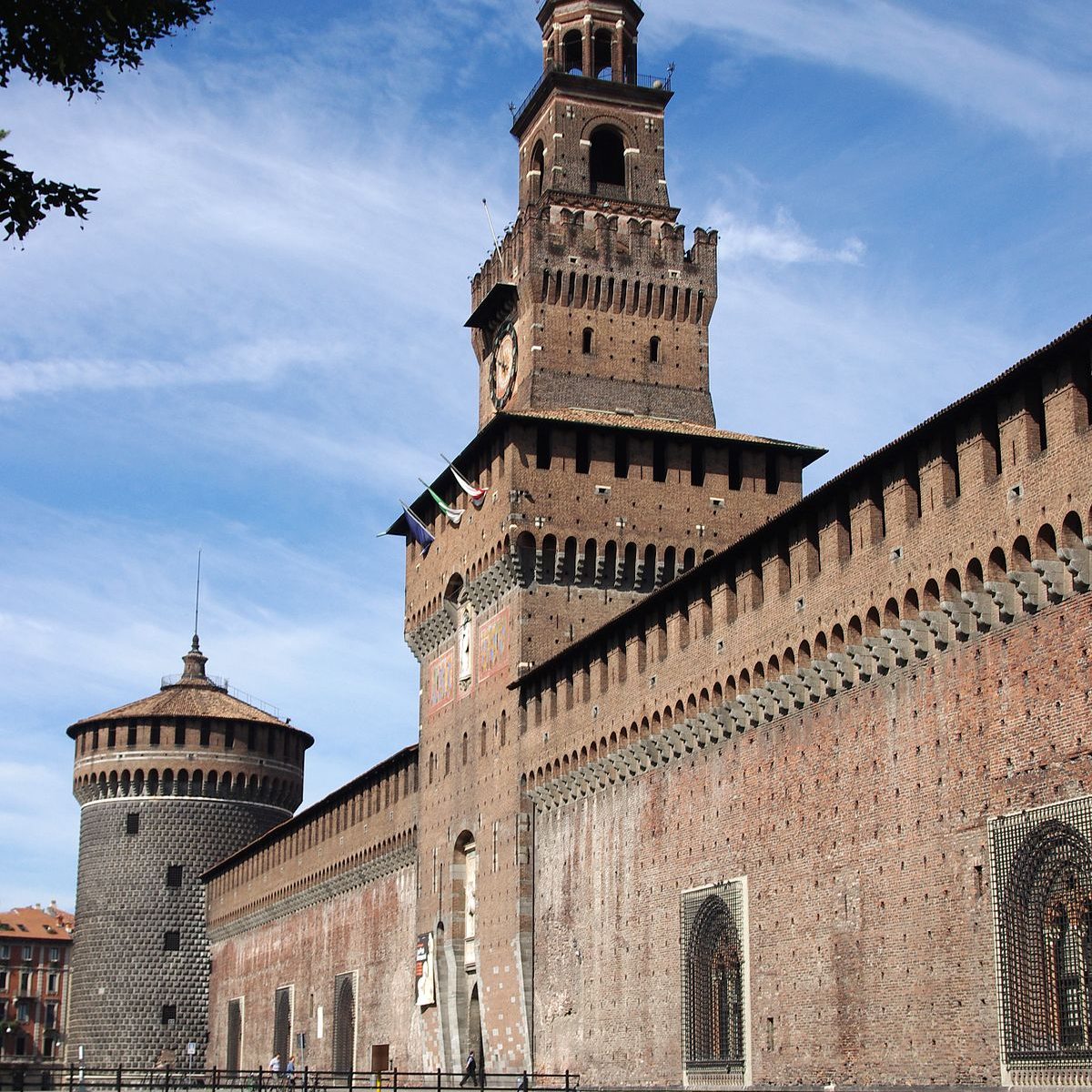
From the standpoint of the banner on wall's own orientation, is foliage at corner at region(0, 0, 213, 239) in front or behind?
in front

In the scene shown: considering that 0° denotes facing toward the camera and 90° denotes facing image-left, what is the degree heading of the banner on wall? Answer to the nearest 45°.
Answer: approximately 45°

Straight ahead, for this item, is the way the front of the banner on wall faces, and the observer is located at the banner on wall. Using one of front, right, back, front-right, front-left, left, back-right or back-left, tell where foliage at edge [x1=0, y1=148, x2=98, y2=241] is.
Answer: front-left

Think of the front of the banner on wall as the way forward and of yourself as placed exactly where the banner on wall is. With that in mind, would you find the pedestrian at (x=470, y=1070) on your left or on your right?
on your left
